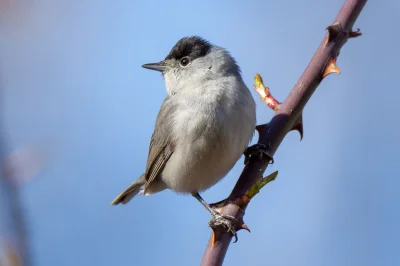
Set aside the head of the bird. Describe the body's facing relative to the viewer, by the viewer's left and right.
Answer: facing the viewer and to the right of the viewer
